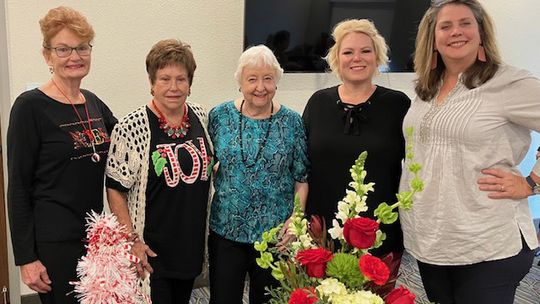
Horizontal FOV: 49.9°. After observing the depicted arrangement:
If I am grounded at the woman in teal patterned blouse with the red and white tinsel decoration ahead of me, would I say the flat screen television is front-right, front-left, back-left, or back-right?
back-right

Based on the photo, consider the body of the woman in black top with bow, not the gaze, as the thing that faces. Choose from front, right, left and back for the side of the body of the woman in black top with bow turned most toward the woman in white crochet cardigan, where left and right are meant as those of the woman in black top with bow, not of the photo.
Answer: right

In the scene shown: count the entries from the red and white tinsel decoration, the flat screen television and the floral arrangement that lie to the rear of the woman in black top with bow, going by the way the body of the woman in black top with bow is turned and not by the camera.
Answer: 1

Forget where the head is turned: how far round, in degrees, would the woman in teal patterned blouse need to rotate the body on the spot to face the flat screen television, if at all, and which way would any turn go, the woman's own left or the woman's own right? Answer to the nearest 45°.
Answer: approximately 180°

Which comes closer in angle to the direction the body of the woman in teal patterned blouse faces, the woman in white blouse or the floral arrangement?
the floral arrangement

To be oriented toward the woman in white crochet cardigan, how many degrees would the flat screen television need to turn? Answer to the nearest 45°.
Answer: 0° — it already faces them

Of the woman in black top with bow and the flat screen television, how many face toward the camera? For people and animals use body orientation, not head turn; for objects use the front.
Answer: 2

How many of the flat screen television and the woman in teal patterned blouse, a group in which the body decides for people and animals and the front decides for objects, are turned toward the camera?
2
